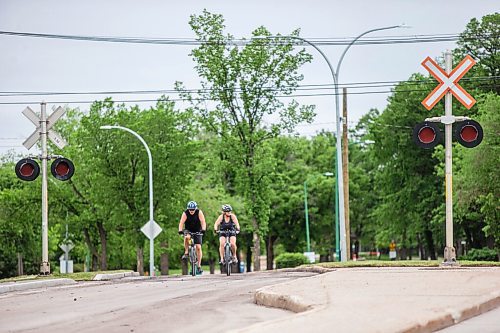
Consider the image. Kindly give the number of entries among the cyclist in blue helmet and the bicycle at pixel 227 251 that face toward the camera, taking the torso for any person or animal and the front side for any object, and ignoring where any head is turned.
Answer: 2

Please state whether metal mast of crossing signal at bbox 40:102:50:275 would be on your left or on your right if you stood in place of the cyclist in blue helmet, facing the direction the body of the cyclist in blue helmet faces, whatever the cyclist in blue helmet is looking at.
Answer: on your right

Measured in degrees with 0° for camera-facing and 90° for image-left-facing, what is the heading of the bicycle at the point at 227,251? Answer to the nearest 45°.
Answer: approximately 0°

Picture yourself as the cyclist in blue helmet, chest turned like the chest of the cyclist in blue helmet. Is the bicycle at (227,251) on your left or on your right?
on your left

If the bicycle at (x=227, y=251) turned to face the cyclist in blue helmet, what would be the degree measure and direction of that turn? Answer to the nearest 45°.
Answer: approximately 90° to its right

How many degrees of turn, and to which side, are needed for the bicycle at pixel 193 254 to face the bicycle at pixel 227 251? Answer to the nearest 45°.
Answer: approximately 45° to its left

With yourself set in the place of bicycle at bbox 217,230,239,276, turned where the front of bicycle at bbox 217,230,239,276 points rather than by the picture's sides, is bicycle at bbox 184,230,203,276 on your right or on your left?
on your right

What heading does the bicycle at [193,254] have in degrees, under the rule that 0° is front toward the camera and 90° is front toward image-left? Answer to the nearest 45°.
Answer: approximately 0°
